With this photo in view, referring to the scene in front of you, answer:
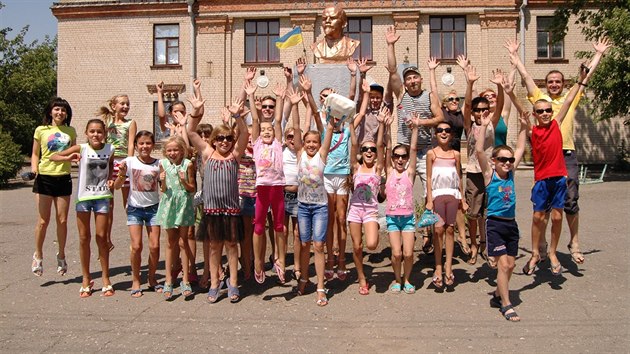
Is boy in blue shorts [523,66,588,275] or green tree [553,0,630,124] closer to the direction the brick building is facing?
the boy in blue shorts

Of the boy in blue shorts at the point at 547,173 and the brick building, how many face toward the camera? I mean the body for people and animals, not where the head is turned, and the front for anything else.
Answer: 2

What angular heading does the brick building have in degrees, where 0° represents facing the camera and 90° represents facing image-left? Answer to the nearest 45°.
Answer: approximately 0°

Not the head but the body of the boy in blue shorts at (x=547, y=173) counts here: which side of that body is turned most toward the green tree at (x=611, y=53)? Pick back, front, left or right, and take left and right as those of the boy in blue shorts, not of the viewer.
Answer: back

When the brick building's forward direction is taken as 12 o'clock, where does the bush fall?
The bush is roughly at 2 o'clock from the brick building.

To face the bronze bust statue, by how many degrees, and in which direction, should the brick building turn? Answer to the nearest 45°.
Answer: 0° — it already faces it

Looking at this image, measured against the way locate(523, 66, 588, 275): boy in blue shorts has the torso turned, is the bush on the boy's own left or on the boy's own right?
on the boy's own right

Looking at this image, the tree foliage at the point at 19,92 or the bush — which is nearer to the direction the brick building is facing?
the bush
